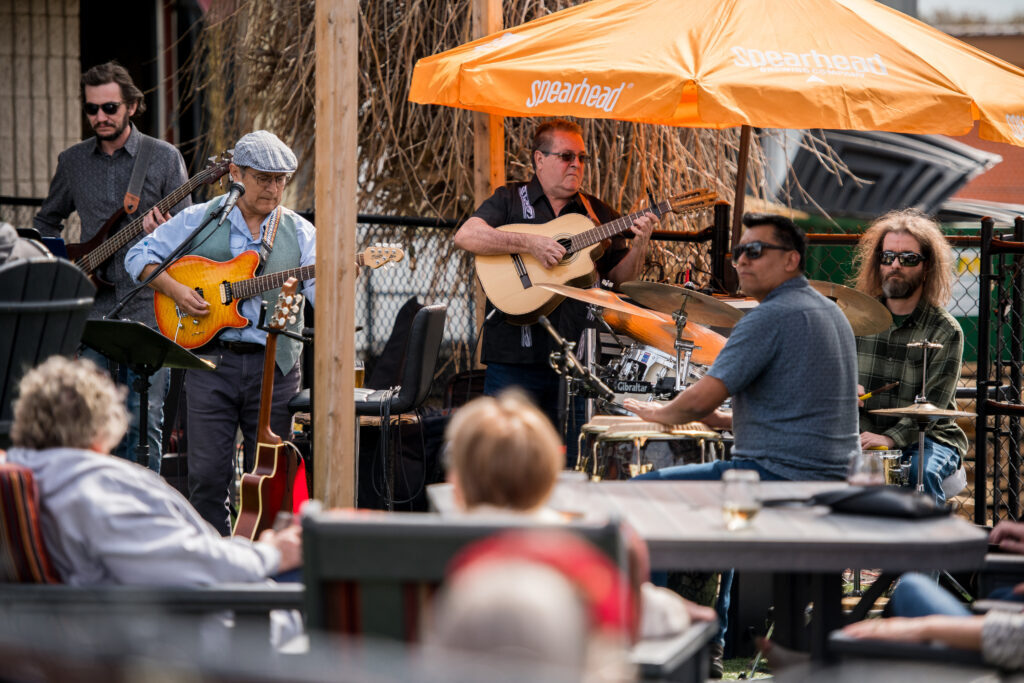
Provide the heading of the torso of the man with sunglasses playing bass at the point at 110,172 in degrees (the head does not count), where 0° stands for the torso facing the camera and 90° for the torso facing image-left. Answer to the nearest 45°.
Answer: approximately 0°

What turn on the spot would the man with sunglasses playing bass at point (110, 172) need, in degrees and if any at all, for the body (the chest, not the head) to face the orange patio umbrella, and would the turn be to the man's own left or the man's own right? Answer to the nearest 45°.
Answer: approximately 45° to the man's own left

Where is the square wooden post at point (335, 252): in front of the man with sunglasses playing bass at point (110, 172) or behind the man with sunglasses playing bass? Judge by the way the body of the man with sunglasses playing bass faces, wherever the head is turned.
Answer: in front

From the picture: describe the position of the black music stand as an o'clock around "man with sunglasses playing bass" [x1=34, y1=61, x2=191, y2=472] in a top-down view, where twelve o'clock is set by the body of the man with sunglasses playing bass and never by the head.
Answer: The black music stand is roughly at 12 o'clock from the man with sunglasses playing bass.

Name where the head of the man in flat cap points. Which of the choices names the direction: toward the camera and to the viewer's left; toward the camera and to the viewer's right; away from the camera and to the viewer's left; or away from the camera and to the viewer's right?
toward the camera and to the viewer's right

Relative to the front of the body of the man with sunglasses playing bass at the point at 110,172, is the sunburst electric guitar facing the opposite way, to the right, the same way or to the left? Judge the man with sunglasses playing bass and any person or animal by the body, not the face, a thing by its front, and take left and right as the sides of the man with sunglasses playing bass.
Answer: the same way

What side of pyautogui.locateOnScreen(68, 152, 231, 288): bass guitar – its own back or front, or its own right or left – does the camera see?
front

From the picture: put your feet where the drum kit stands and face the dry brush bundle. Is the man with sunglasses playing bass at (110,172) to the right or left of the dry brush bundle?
left

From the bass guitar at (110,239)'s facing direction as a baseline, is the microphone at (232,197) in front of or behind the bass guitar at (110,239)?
in front

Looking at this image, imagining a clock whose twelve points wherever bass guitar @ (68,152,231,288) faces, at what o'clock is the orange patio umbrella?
The orange patio umbrella is roughly at 10 o'clock from the bass guitar.

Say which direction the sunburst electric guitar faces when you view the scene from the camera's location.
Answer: facing the viewer

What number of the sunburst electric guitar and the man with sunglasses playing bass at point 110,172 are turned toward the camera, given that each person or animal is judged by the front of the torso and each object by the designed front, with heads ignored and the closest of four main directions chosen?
2

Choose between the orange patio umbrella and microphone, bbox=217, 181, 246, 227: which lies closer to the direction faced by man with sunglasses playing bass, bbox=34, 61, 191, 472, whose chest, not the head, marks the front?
the microphone

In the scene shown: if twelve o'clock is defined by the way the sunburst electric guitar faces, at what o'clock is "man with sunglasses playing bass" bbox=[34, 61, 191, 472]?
The man with sunglasses playing bass is roughly at 5 o'clock from the sunburst electric guitar.

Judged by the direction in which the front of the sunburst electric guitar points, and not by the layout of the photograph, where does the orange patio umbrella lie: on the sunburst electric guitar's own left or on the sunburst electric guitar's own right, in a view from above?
on the sunburst electric guitar's own left

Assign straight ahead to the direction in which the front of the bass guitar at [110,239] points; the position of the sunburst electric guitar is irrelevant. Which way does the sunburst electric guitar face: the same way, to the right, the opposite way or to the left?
the same way

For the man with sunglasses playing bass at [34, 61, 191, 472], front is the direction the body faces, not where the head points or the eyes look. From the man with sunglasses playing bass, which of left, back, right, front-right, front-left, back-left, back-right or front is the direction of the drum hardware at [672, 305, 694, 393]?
front-left
